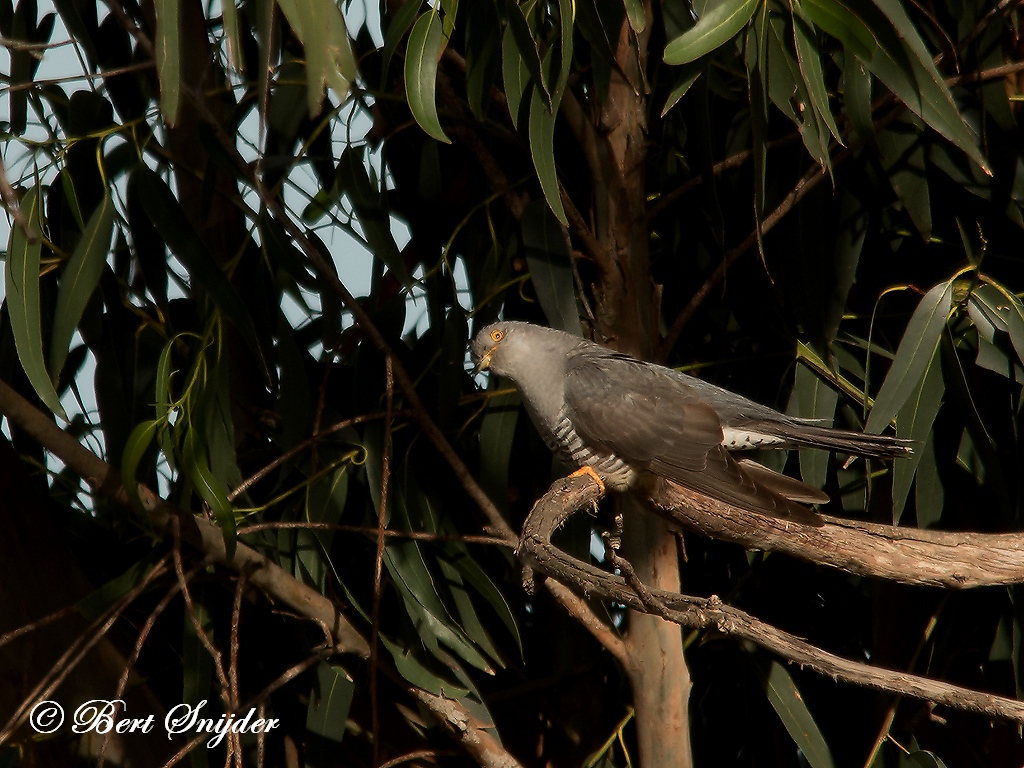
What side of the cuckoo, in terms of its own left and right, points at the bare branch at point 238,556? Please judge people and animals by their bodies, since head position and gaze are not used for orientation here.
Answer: front

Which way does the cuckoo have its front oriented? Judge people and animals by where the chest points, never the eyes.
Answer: to the viewer's left

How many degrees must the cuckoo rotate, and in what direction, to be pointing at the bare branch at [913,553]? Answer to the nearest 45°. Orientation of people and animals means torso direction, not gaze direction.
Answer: approximately 135° to its left
